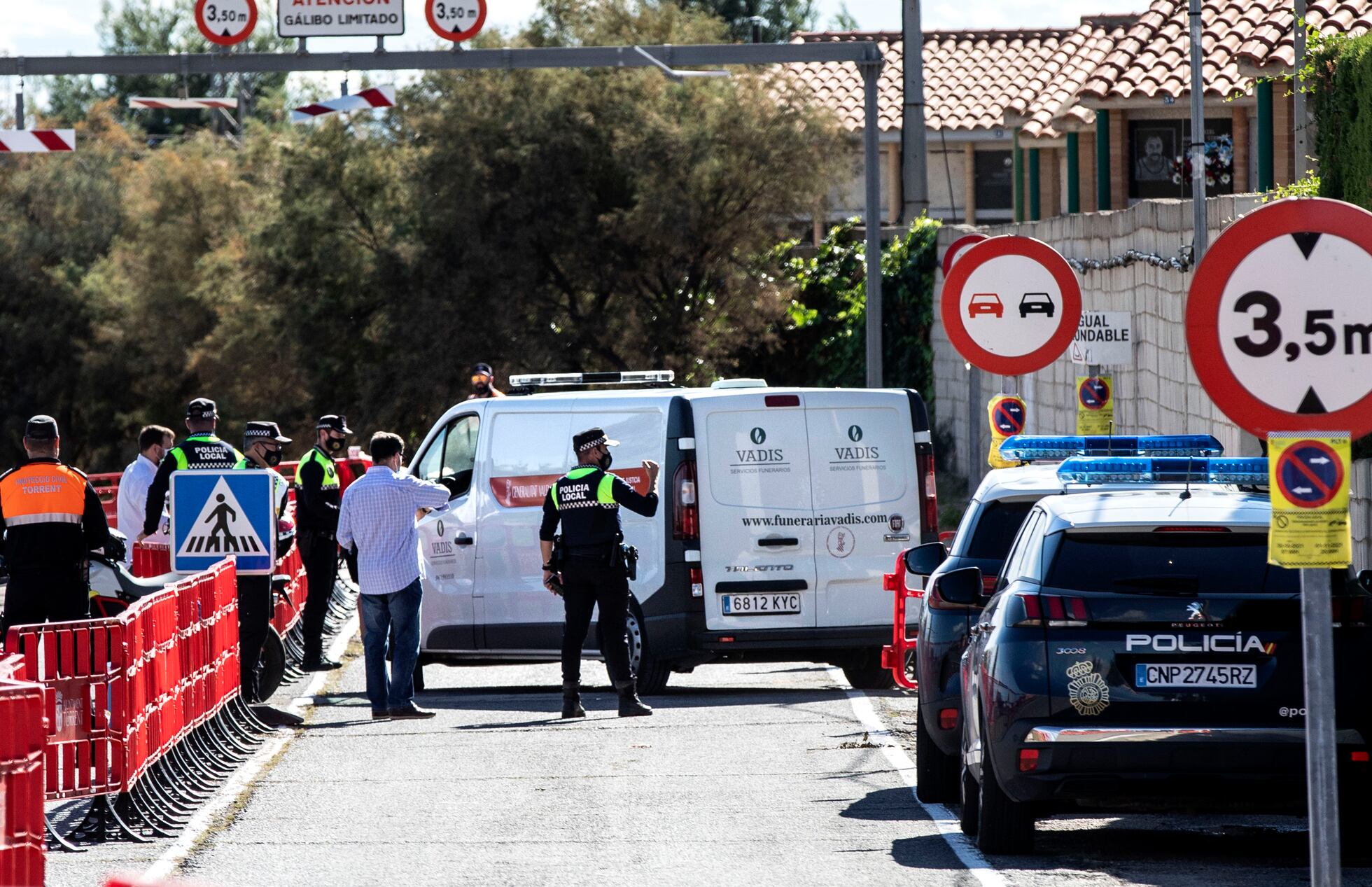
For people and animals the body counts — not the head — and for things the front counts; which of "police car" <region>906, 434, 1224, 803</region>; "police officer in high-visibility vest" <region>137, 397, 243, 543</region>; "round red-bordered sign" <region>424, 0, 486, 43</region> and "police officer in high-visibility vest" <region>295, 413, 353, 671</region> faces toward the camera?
the round red-bordered sign

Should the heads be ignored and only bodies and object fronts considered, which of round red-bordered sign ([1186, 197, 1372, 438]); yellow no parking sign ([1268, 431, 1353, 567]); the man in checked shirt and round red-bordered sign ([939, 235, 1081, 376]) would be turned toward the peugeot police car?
round red-bordered sign ([939, 235, 1081, 376])

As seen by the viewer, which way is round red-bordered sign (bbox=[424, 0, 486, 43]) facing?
toward the camera

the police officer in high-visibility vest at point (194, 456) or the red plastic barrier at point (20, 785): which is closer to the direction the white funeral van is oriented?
the police officer in high-visibility vest

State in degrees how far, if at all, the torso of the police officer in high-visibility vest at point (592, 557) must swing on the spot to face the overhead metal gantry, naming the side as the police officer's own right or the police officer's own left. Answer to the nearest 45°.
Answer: approximately 45° to the police officer's own left

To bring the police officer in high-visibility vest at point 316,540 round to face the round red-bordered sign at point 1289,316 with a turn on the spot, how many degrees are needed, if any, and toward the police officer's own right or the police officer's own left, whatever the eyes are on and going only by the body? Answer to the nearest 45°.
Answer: approximately 90° to the police officer's own right

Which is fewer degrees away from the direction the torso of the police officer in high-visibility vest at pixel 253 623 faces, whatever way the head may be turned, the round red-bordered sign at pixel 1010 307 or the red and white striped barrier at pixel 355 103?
the round red-bordered sign

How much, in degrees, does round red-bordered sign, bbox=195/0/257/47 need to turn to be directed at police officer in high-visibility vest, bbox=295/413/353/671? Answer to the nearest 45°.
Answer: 0° — it already faces them

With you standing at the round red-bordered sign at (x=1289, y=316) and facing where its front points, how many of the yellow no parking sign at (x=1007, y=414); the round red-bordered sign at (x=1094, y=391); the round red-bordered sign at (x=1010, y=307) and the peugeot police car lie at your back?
4

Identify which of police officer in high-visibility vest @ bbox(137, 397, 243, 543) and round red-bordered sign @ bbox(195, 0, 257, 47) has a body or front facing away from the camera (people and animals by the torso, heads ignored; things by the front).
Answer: the police officer in high-visibility vest

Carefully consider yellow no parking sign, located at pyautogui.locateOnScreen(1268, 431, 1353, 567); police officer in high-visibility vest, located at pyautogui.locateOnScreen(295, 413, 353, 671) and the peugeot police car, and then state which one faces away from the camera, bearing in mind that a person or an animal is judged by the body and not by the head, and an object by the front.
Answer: the peugeot police car

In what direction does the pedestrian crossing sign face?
toward the camera

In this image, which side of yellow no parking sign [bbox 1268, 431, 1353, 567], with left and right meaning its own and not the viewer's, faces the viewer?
front

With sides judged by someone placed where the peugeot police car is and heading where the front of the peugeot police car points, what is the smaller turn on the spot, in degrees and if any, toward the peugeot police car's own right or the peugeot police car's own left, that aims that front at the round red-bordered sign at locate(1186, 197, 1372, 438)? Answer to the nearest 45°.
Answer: approximately 180°

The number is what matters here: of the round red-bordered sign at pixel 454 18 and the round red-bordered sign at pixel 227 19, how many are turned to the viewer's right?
0

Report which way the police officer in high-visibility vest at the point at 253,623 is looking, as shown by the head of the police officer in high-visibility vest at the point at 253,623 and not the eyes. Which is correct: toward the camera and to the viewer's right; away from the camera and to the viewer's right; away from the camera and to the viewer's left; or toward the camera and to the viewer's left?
toward the camera and to the viewer's right

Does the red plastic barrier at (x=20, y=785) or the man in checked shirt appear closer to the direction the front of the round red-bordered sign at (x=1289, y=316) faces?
the red plastic barrier

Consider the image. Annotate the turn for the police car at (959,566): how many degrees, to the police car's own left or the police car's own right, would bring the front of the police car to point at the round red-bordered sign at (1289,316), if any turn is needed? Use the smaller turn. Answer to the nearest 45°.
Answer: approximately 180°

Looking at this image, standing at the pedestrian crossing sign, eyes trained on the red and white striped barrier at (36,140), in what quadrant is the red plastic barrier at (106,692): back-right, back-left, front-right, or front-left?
back-left
